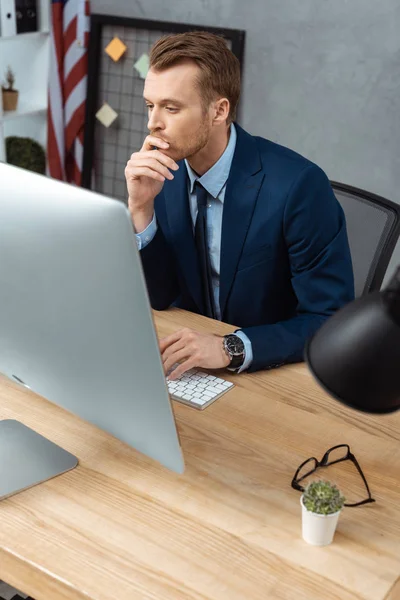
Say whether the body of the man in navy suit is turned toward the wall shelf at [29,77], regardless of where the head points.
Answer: no

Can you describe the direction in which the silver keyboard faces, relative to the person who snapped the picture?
facing away from the viewer and to the right of the viewer

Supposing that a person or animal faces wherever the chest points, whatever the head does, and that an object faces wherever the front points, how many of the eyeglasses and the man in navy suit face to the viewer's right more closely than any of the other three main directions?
0

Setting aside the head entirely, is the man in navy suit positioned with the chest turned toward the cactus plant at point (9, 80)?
no

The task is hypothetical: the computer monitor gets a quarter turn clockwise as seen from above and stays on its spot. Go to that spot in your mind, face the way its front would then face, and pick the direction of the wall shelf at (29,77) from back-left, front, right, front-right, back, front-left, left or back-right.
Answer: back-left

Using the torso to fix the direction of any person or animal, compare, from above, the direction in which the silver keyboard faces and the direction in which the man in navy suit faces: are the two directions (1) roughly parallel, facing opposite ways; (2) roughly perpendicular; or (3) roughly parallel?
roughly parallel, facing opposite ways

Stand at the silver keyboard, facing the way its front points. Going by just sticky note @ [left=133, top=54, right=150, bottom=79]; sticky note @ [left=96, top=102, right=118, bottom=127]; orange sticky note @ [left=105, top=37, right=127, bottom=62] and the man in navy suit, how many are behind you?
0

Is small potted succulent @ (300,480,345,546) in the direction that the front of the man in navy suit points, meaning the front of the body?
no

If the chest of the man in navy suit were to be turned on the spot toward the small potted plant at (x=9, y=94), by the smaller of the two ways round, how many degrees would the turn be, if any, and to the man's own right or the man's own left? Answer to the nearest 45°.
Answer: approximately 90° to the man's own right

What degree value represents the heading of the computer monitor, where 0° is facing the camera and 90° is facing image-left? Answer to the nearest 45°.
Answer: approximately 225°

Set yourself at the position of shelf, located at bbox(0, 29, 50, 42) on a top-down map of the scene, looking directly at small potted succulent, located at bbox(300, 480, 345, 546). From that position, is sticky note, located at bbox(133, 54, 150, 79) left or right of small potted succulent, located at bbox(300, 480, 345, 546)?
left

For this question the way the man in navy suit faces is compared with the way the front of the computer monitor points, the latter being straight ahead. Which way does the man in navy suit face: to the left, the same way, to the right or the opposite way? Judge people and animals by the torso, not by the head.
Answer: the opposite way

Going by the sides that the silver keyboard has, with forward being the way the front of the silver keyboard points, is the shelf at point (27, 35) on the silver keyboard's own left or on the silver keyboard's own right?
on the silver keyboard's own left
